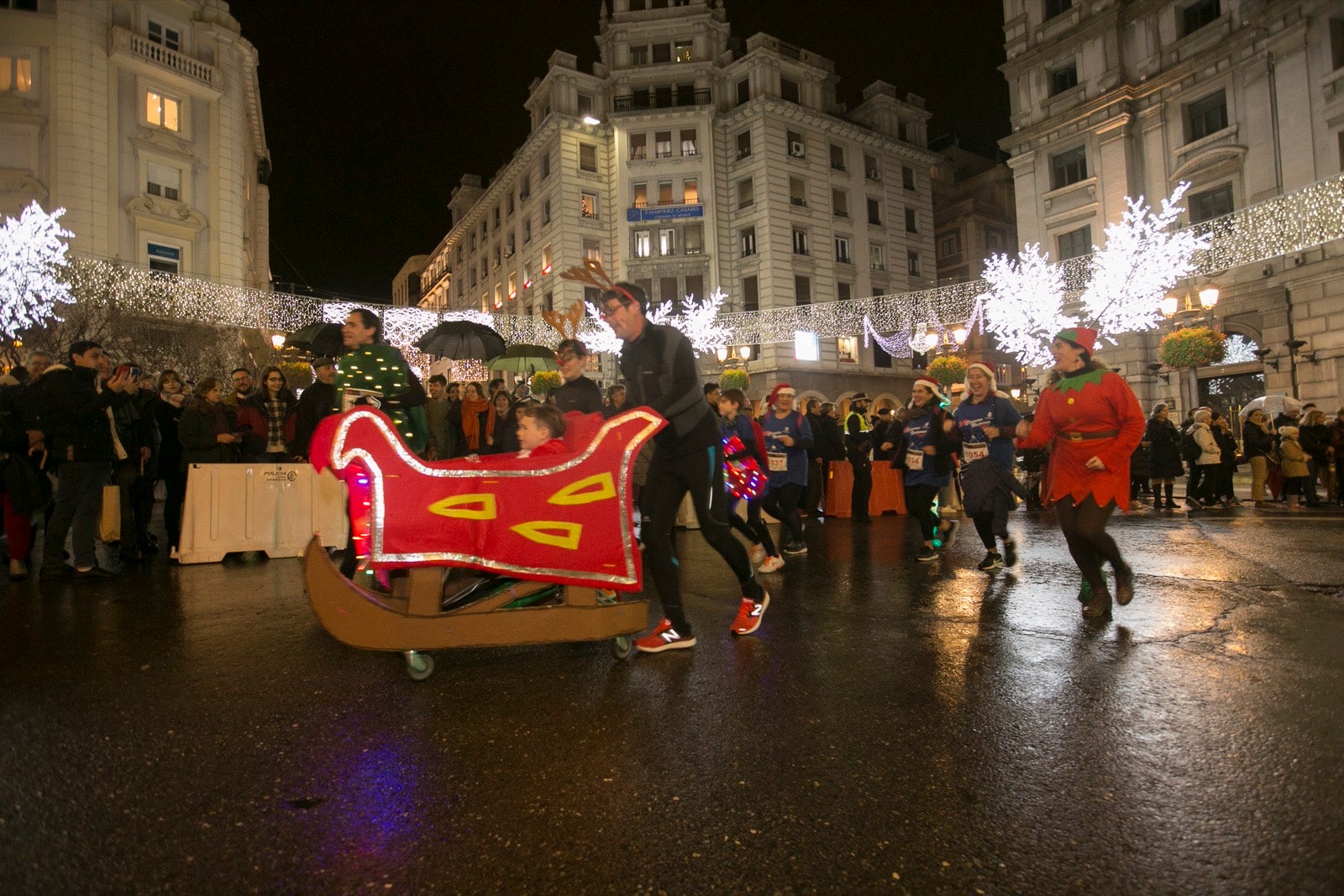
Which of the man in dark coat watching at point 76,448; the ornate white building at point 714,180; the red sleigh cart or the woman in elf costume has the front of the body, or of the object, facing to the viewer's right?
the man in dark coat watching

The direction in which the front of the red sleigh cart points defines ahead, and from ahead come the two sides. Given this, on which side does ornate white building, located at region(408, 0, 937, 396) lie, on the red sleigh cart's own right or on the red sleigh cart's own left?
on the red sleigh cart's own right

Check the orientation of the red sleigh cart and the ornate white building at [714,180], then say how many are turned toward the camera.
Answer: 1

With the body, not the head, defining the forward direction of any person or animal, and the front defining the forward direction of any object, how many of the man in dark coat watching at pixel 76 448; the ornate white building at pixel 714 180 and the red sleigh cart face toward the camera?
1

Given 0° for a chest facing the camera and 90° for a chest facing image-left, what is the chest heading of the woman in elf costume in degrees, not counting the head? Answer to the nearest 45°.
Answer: approximately 45°

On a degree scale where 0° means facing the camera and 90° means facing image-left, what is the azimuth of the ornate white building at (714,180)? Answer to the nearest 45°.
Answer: approximately 0°

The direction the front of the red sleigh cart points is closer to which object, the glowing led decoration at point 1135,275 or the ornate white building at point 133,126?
the ornate white building

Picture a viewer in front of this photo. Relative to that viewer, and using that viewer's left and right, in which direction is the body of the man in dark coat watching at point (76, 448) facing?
facing to the right of the viewer

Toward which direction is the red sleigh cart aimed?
to the viewer's left

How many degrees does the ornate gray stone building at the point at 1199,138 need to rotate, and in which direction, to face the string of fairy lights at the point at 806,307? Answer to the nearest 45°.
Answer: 0° — it already faces it

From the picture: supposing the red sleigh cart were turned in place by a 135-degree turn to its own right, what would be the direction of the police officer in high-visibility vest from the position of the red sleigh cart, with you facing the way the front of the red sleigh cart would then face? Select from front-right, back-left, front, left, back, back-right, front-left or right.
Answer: front

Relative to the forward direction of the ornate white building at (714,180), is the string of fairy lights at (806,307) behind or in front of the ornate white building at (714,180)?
in front

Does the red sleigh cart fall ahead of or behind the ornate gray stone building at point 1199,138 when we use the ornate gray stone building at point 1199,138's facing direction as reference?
ahead

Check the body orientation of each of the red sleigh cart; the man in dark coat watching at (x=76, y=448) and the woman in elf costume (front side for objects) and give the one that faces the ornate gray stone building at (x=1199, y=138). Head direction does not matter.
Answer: the man in dark coat watching
